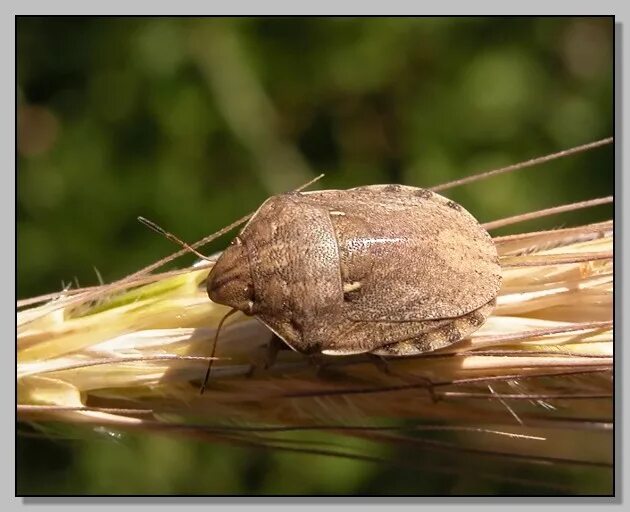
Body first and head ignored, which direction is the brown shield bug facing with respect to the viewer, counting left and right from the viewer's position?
facing to the left of the viewer
